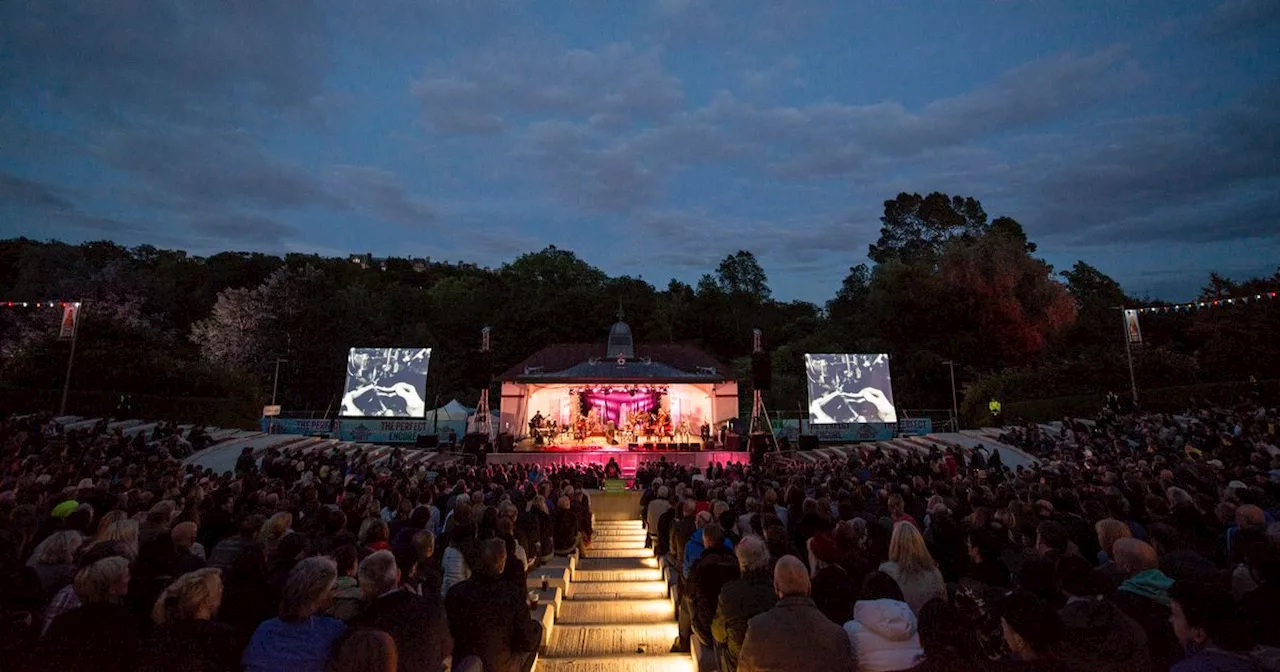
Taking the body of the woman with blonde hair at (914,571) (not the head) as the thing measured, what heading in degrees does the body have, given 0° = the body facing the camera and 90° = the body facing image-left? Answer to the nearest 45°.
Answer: approximately 180°

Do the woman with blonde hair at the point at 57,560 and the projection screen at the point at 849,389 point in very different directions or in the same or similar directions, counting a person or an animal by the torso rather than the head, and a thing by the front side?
very different directions

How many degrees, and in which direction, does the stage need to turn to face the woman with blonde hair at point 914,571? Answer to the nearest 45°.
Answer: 0° — it already faces them

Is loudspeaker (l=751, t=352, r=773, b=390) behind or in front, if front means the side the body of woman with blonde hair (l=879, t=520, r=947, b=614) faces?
in front

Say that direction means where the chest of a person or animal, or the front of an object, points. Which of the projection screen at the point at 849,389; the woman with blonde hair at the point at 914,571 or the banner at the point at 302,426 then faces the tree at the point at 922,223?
the woman with blonde hair

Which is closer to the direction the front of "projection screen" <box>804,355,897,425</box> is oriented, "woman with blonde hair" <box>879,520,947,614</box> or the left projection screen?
the woman with blonde hair

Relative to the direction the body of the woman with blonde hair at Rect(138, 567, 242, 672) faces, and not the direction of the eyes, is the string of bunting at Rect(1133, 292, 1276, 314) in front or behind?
in front

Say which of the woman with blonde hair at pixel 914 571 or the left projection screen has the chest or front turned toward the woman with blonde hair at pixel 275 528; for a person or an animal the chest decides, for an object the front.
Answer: the left projection screen

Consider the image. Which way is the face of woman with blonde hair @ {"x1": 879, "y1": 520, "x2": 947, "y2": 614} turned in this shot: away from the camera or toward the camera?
away from the camera

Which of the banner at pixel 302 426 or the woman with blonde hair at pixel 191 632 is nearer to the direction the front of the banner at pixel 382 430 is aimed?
the woman with blonde hair

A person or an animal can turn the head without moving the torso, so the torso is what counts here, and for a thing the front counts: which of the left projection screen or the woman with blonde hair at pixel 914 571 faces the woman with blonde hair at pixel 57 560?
the left projection screen

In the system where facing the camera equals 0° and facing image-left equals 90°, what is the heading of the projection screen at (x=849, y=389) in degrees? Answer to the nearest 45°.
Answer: approximately 0°

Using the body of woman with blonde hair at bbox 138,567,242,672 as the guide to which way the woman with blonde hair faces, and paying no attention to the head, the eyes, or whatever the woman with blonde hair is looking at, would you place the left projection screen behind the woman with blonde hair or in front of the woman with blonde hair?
in front

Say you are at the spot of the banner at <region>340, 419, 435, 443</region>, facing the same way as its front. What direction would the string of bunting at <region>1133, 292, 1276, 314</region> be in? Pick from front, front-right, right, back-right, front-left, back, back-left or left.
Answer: front-left

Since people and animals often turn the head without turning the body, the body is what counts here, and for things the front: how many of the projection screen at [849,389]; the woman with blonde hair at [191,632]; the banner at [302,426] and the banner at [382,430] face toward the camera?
3

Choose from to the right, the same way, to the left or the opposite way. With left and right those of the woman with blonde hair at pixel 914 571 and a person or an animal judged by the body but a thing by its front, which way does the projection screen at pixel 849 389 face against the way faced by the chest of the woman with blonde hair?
the opposite way

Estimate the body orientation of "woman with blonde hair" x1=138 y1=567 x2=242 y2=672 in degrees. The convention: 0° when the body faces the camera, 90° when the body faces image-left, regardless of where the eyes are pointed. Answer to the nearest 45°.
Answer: approximately 225°

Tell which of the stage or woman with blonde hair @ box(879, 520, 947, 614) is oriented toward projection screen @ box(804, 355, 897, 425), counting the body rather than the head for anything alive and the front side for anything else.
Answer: the woman with blonde hair
